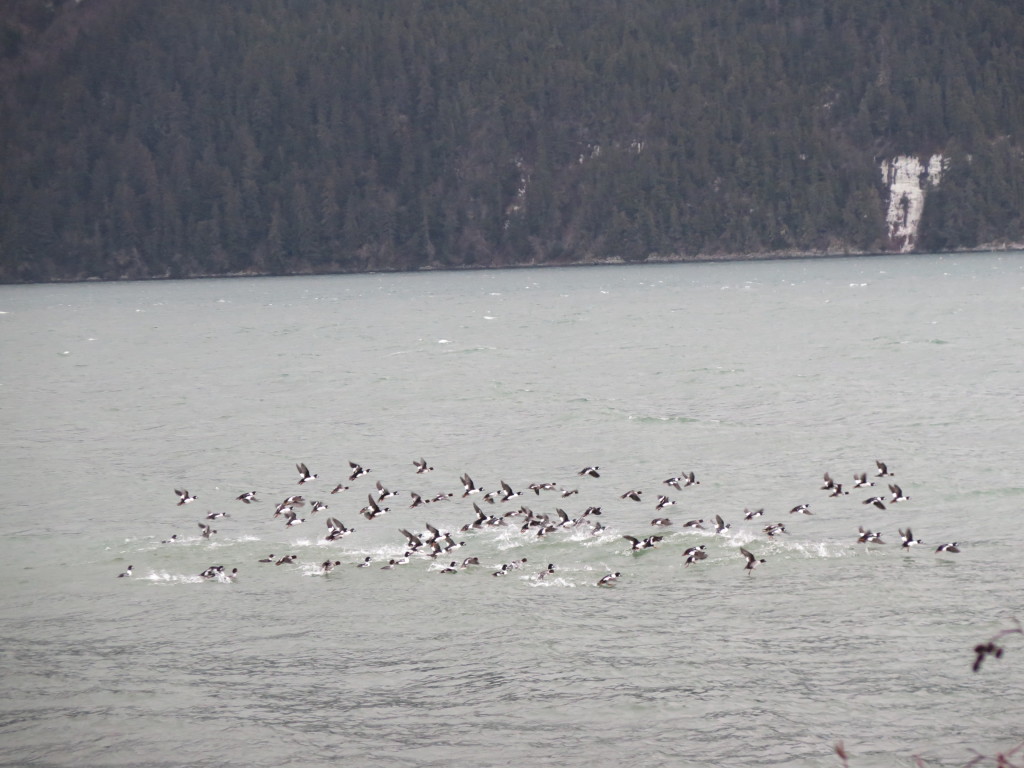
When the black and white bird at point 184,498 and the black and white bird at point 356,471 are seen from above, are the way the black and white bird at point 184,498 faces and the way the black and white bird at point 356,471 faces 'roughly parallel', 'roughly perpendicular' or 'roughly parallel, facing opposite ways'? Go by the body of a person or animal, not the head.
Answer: roughly parallel

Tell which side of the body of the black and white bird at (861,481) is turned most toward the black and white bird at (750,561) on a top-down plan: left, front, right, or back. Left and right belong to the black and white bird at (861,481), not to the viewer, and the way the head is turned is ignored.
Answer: right

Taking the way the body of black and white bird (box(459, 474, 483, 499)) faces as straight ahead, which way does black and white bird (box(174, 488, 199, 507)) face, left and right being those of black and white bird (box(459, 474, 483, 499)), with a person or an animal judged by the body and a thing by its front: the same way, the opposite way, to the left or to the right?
the same way

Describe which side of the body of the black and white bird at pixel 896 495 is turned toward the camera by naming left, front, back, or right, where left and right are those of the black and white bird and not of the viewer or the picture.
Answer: right

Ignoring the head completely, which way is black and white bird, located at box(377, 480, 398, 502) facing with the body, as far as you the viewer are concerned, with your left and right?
facing to the right of the viewer

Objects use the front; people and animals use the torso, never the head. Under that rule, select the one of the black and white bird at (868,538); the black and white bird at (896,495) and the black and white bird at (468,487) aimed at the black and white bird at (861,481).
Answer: the black and white bird at (468,487)

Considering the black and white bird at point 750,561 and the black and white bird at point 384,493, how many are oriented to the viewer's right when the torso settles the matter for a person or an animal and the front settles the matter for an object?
2

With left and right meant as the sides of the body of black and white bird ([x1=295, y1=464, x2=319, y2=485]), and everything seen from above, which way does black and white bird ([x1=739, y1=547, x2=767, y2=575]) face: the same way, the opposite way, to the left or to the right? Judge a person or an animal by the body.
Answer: the same way

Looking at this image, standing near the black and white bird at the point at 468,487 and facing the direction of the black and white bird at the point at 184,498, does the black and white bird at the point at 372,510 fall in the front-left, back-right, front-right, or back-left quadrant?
front-left

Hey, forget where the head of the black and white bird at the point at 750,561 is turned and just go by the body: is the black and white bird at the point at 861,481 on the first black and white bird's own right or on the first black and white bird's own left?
on the first black and white bird's own left

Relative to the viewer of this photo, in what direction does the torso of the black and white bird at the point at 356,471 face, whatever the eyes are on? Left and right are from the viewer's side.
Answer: facing to the right of the viewer

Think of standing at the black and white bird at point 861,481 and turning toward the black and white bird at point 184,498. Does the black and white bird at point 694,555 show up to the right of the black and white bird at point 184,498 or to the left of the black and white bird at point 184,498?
left

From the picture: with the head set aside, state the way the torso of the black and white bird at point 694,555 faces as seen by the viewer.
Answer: to the viewer's right

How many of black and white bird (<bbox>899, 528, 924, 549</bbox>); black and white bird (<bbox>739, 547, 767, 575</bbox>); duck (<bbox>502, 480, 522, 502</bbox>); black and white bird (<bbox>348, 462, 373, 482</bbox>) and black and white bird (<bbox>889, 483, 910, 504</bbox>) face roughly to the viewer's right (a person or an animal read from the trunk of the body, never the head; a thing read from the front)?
5
